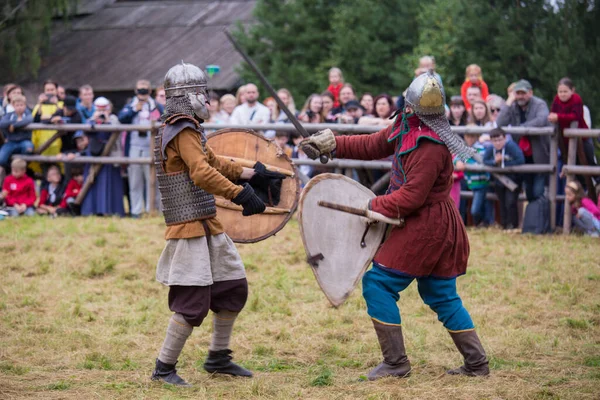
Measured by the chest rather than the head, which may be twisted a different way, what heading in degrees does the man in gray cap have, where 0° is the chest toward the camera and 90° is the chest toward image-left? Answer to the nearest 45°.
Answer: approximately 45°

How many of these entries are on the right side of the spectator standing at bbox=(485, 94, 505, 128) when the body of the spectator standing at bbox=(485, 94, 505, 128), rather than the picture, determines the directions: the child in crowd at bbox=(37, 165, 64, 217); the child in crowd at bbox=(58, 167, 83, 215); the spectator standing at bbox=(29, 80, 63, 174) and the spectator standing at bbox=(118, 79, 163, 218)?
4

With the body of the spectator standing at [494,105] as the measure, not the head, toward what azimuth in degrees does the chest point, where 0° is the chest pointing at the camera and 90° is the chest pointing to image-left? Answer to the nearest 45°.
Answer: approximately 0°

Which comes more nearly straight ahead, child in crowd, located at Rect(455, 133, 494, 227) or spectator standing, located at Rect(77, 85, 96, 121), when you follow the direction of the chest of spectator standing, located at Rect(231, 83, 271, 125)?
the child in crowd

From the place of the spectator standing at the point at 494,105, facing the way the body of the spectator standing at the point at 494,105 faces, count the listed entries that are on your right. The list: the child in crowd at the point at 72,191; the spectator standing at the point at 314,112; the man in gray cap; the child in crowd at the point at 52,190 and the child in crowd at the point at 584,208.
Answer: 3

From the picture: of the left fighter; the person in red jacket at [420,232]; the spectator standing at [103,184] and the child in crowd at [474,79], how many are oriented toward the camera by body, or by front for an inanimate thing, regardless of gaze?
2

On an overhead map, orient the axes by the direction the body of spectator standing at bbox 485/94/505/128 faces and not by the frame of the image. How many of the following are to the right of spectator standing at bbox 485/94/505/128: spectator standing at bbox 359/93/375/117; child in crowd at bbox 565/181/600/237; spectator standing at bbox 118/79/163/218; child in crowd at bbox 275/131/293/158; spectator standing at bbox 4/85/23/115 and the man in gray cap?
4

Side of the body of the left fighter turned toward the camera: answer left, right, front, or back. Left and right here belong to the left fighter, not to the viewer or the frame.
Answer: right

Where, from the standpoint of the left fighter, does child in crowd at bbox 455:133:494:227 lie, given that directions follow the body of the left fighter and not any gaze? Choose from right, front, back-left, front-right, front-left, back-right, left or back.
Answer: front-left
